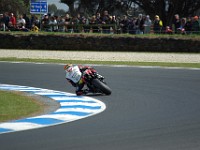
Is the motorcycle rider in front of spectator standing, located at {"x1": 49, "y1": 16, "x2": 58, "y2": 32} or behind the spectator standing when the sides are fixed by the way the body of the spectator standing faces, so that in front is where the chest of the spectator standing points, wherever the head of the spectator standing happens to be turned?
in front

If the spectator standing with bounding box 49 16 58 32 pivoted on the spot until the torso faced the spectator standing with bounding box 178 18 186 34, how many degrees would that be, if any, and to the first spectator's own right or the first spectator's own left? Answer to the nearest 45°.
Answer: approximately 45° to the first spectator's own left

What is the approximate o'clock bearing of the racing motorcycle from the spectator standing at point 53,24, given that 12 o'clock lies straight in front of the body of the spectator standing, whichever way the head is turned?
The racing motorcycle is roughly at 12 o'clock from the spectator standing.

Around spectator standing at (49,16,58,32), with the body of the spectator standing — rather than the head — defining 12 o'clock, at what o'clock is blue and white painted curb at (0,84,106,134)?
The blue and white painted curb is roughly at 12 o'clock from the spectator standing.

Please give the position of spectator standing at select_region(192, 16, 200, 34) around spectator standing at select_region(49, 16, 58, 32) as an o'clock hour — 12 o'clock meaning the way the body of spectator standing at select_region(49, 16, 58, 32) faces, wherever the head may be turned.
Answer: spectator standing at select_region(192, 16, 200, 34) is roughly at 10 o'clock from spectator standing at select_region(49, 16, 58, 32).

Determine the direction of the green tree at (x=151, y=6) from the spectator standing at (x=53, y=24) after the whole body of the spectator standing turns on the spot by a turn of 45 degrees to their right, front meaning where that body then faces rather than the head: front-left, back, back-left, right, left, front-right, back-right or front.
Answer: back

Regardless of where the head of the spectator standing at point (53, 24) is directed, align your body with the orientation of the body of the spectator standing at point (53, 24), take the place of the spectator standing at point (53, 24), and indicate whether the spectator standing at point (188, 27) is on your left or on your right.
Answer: on your left

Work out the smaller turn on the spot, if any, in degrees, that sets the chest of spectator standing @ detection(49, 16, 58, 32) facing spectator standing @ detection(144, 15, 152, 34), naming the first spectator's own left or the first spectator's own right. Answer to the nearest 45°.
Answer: approximately 45° to the first spectator's own left

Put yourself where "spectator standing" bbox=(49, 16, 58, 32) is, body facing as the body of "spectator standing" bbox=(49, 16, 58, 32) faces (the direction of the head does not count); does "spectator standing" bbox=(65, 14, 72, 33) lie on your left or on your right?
on your left

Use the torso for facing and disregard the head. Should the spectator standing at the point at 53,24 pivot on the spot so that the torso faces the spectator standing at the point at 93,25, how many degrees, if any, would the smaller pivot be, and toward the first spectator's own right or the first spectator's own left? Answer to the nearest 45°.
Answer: approximately 45° to the first spectator's own left

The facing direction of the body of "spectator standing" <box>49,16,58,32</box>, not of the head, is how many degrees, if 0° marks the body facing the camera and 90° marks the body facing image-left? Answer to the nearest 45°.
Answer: approximately 0°

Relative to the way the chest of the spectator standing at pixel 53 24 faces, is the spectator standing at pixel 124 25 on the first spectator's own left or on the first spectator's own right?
on the first spectator's own left
